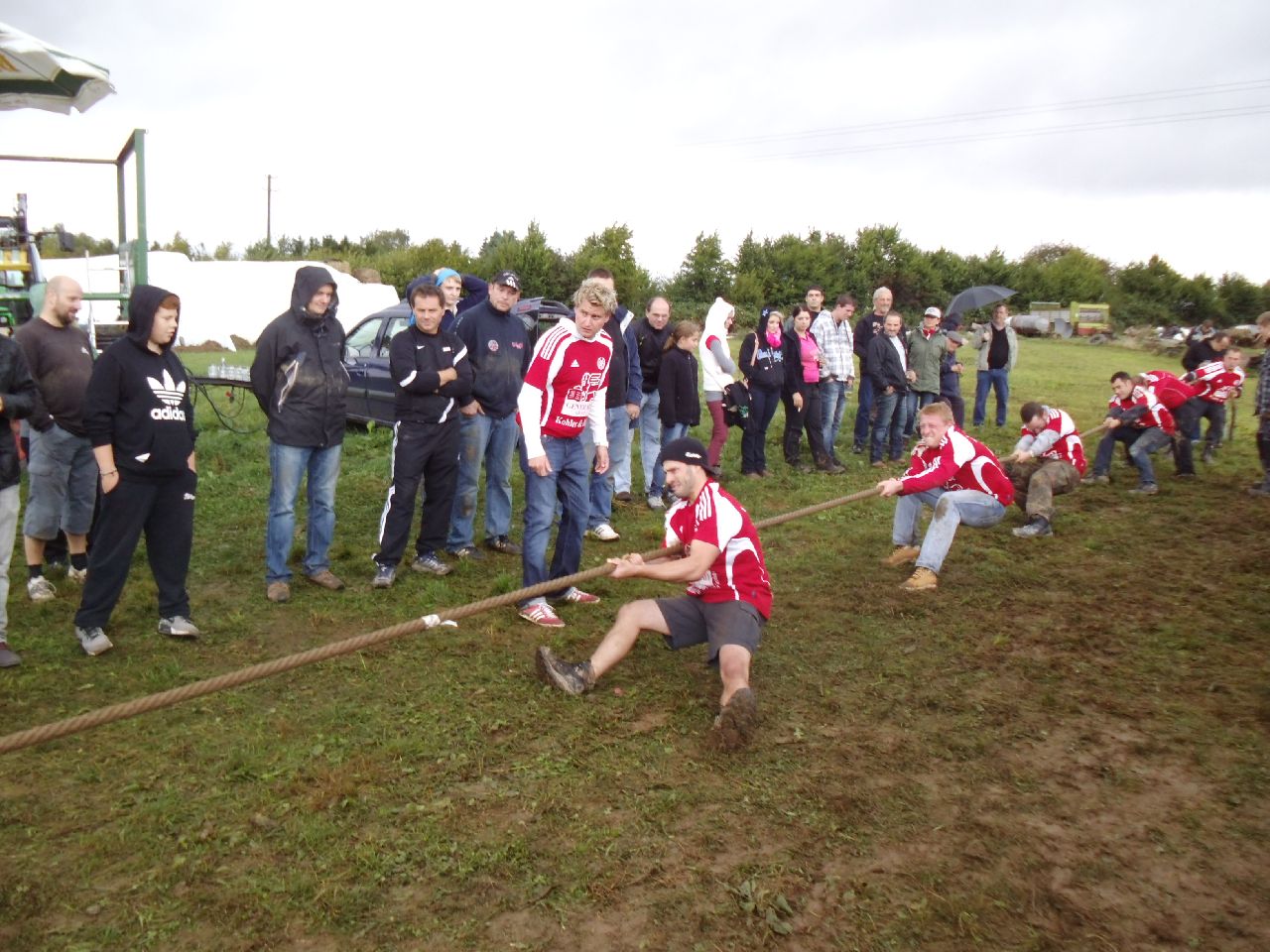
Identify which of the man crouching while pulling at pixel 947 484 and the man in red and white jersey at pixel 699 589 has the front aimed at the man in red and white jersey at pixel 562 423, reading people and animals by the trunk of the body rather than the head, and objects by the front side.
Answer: the man crouching while pulling

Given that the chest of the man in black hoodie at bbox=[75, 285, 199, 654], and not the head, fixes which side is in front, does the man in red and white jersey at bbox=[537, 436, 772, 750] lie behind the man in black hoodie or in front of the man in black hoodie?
in front

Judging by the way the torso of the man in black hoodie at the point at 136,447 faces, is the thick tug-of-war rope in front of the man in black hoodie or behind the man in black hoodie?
in front

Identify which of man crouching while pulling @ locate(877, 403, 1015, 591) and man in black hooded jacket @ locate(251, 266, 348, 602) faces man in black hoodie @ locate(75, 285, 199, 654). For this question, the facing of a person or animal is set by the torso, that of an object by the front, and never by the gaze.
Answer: the man crouching while pulling

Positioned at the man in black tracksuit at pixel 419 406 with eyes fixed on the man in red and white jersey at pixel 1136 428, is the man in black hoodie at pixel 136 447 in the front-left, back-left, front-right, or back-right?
back-right

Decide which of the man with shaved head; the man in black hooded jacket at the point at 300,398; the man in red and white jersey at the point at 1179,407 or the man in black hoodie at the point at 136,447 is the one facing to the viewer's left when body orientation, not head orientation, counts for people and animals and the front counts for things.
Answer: the man in red and white jersey

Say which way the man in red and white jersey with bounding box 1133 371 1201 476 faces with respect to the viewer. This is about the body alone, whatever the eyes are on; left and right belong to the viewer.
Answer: facing to the left of the viewer

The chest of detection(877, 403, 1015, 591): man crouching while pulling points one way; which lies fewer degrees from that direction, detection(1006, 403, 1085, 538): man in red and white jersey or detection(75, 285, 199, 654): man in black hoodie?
the man in black hoodie

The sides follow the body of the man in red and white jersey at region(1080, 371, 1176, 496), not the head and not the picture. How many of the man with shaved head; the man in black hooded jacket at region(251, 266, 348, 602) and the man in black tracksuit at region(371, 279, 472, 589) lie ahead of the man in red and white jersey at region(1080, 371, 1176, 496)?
3

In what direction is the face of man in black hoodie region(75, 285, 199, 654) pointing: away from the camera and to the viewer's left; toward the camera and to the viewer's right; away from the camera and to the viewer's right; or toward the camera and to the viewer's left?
toward the camera and to the viewer's right

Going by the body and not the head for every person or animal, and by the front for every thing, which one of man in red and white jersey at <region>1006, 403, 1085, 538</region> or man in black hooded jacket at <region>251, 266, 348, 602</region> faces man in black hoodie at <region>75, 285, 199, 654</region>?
the man in red and white jersey

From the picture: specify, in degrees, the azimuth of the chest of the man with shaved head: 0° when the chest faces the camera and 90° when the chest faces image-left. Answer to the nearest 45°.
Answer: approximately 315°

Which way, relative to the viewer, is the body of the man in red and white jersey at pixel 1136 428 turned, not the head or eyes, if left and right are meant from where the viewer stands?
facing the viewer and to the left of the viewer

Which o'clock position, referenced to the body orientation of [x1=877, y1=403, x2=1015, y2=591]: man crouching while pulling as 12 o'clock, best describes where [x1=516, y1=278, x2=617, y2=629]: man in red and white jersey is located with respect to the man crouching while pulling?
The man in red and white jersey is roughly at 12 o'clock from the man crouching while pulling.
